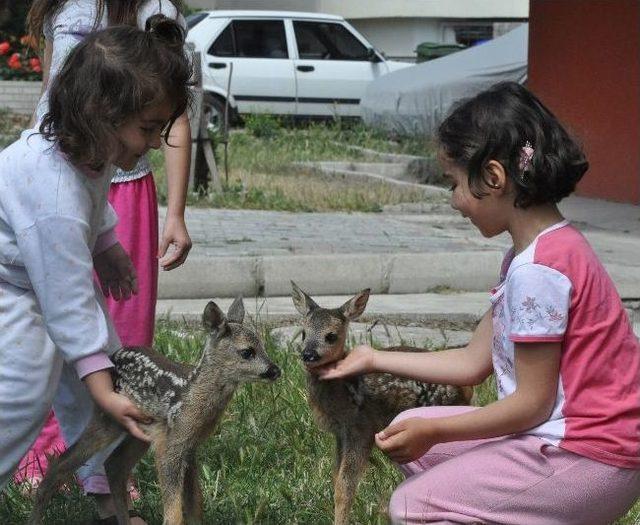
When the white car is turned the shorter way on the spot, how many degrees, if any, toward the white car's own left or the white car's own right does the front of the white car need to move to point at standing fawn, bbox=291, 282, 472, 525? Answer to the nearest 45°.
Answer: approximately 90° to the white car's own right

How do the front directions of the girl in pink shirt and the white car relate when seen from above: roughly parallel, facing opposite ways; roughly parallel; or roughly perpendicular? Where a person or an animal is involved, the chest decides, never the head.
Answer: roughly parallel, facing opposite ways

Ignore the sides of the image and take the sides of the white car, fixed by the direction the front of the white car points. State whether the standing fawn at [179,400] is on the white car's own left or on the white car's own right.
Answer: on the white car's own right

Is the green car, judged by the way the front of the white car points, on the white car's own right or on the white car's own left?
on the white car's own left

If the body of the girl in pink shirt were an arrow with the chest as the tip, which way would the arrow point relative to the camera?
to the viewer's left

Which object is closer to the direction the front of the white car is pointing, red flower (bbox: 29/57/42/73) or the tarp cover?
the tarp cover

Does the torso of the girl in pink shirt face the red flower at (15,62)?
no

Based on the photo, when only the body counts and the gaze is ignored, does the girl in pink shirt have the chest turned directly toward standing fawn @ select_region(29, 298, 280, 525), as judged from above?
yes

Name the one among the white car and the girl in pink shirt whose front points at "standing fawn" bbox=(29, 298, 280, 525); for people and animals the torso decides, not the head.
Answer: the girl in pink shirt

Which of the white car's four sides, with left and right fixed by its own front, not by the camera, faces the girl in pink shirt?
right

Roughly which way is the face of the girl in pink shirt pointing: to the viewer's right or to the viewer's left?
to the viewer's left

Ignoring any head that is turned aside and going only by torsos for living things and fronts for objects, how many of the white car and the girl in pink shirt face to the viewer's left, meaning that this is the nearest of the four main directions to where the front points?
1

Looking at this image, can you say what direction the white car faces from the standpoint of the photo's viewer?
facing to the right of the viewer
